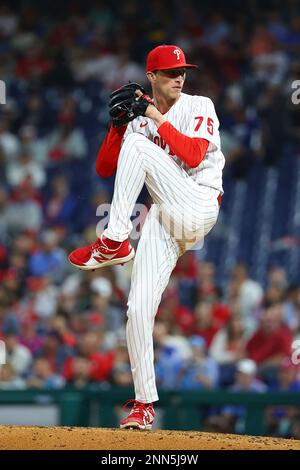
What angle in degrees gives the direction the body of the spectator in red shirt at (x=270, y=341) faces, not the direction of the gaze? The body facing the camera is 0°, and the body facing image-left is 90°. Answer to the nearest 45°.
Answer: approximately 0°

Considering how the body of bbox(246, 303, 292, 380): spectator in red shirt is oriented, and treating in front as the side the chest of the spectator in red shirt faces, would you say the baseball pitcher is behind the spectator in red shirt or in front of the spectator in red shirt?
in front
